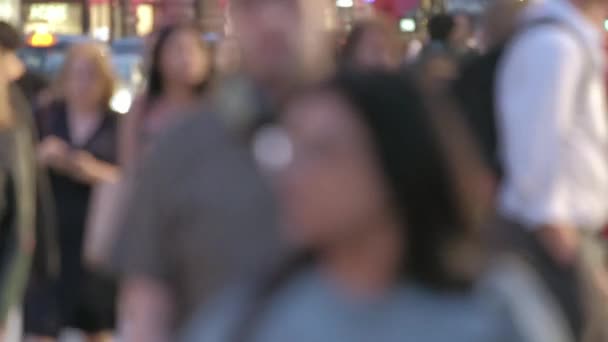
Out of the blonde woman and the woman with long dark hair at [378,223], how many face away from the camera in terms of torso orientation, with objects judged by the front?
0

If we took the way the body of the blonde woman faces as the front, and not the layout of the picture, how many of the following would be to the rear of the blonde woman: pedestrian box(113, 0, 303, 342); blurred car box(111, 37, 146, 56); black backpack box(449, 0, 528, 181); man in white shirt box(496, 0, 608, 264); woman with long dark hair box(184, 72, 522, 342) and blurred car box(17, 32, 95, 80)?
2

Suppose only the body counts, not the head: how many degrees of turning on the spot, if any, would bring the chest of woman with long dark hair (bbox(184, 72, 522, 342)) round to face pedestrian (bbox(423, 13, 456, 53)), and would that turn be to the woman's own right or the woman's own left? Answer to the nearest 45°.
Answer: approximately 135° to the woman's own right

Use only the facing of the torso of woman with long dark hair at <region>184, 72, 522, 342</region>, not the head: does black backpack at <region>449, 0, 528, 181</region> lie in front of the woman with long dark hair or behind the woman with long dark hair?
behind

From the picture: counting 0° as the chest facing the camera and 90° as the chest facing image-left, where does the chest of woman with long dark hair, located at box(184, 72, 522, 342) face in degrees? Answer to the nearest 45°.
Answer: approximately 45°

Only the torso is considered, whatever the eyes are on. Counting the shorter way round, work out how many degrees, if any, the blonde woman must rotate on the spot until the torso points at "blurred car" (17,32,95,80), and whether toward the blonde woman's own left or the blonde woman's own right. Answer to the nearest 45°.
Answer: approximately 180°
